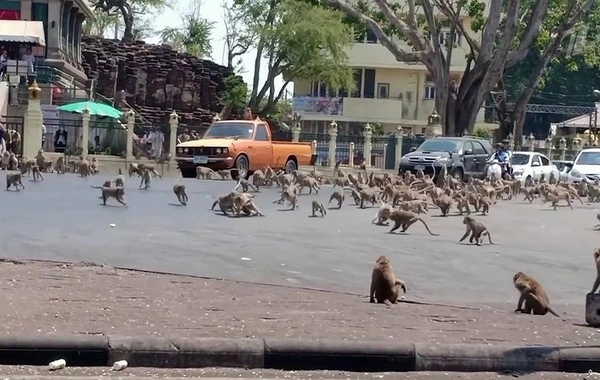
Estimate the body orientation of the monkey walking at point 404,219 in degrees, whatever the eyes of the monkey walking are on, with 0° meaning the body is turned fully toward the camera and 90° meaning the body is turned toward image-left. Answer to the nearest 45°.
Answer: approximately 90°

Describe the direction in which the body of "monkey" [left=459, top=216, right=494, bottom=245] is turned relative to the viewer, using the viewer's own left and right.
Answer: facing to the left of the viewer

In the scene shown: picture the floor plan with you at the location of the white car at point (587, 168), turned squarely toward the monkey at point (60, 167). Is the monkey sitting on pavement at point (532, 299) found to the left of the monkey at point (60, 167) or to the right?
left

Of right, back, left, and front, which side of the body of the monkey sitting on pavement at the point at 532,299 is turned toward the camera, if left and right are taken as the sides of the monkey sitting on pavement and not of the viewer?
left

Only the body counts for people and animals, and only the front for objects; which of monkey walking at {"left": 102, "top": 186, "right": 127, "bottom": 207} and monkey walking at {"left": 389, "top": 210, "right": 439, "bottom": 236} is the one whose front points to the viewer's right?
monkey walking at {"left": 102, "top": 186, "right": 127, "bottom": 207}

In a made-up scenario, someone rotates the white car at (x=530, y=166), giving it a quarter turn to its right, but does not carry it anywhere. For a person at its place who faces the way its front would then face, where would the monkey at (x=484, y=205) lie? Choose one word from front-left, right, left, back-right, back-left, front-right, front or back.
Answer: back-left

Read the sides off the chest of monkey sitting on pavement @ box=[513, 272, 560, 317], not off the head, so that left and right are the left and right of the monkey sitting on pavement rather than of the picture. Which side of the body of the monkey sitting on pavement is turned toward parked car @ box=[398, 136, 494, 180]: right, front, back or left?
right

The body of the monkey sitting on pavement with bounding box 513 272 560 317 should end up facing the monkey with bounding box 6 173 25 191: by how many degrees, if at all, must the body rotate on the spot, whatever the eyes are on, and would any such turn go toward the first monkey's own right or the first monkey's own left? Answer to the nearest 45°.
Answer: approximately 45° to the first monkey's own right

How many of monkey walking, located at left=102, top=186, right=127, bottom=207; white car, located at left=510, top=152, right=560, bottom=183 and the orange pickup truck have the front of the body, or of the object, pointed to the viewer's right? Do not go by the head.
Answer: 1

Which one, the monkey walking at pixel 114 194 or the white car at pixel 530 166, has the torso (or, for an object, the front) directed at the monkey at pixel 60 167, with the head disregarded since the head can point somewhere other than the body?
the white car

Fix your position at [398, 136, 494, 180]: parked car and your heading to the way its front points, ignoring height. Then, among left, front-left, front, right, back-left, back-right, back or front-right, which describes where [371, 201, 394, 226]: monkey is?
front-left
